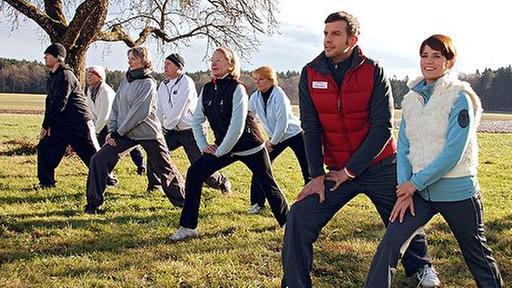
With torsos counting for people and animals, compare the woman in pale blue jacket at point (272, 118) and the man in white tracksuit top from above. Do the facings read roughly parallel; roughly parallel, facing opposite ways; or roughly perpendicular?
roughly parallel

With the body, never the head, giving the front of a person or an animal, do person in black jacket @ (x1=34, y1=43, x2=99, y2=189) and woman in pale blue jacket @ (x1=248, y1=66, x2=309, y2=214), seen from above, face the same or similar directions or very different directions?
same or similar directions

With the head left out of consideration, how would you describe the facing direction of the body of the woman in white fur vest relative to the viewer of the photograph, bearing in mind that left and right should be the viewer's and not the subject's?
facing the viewer and to the left of the viewer

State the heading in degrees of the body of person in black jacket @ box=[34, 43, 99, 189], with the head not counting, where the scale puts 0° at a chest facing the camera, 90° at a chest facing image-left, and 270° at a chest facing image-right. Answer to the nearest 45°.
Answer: approximately 90°

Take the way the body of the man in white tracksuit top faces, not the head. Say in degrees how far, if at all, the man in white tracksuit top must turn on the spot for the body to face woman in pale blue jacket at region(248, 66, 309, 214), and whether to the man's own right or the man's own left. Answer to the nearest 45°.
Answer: approximately 90° to the man's own left

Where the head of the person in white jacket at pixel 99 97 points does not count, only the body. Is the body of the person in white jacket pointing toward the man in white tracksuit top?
no

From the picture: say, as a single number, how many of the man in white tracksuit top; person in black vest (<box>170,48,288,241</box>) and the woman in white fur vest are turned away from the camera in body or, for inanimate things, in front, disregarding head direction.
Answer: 0

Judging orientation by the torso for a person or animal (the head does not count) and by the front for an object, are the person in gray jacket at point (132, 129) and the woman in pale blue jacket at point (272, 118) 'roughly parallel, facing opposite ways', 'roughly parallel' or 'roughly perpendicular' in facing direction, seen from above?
roughly parallel

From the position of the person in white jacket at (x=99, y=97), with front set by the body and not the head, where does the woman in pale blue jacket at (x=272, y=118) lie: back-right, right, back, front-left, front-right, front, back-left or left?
left

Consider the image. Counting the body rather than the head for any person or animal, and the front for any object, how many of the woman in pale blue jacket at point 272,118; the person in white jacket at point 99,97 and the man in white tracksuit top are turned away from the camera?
0

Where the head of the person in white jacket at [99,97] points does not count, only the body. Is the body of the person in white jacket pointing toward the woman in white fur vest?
no

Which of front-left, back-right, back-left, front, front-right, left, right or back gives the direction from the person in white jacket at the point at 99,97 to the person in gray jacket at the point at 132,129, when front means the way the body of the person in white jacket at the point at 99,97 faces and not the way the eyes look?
front-left

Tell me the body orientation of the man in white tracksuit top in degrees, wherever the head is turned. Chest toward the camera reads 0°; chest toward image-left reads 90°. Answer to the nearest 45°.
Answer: approximately 45°

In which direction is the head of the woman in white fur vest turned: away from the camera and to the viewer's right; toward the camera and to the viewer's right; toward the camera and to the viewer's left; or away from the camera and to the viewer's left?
toward the camera and to the viewer's left

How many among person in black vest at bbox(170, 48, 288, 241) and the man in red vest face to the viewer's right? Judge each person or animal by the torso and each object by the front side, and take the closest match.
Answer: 0
